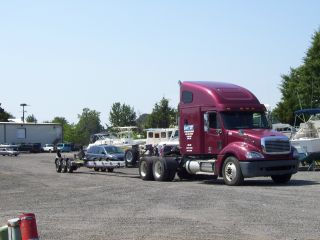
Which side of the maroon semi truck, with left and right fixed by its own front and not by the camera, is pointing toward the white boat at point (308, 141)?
left

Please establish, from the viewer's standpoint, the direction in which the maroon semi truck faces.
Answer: facing the viewer and to the right of the viewer
